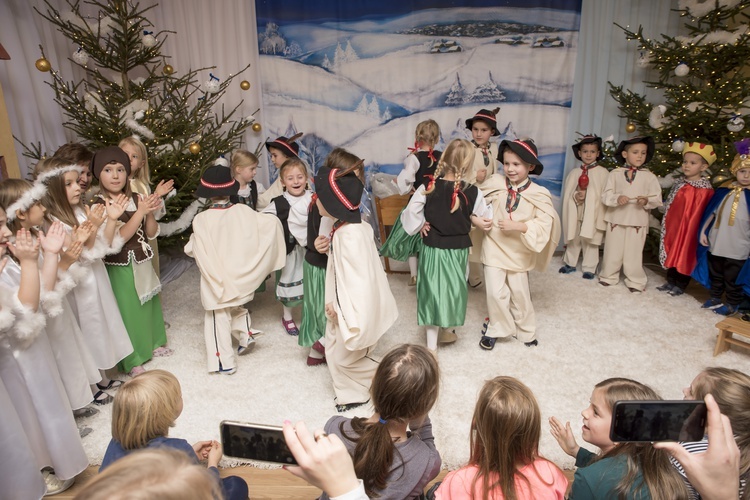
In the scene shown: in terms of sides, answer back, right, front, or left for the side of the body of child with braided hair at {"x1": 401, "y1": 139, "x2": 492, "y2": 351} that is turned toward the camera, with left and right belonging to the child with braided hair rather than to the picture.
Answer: back

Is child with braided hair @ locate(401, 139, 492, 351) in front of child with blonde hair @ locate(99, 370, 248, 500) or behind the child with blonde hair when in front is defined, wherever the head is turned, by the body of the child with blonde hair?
in front

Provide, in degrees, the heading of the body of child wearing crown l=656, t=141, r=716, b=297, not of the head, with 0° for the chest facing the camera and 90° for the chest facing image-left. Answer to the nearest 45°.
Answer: approximately 45°

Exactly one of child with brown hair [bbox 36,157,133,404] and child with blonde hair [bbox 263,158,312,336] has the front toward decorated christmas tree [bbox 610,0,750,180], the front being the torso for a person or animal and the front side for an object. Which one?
child with brown hair [bbox 36,157,133,404]

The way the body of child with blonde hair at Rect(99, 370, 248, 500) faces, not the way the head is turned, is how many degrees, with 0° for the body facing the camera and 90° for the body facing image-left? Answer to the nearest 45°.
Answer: approximately 225°

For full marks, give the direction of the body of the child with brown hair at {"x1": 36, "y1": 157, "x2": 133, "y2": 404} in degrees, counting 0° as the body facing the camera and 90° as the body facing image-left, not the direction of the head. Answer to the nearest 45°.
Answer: approximately 270°

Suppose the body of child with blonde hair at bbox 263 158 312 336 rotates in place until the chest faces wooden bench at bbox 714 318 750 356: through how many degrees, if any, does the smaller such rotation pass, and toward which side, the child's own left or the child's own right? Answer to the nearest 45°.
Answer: approximately 90° to the child's own left

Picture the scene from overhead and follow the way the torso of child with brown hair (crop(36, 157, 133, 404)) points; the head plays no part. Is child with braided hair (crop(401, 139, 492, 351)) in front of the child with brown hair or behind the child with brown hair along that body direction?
in front

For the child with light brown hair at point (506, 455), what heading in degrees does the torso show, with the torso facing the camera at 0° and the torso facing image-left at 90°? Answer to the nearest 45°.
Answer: approximately 180°

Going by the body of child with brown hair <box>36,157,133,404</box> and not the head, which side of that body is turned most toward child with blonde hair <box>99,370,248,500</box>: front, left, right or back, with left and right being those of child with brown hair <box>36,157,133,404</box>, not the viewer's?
right

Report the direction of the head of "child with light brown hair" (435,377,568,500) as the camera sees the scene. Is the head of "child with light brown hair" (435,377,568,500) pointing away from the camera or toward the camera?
away from the camera
